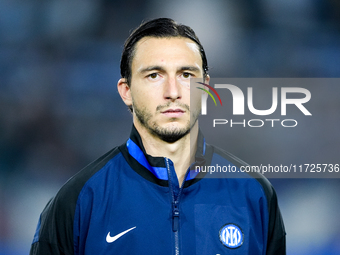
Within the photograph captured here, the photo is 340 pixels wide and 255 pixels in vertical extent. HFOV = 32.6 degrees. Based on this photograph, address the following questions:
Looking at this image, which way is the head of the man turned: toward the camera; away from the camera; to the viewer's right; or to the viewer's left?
toward the camera

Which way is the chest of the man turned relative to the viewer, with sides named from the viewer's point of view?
facing the viewer
